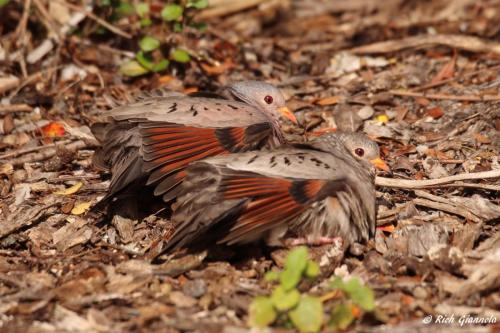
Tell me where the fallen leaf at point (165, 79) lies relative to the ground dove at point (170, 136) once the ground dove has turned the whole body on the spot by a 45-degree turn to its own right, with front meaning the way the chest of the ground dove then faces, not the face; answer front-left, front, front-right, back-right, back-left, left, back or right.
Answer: back-left

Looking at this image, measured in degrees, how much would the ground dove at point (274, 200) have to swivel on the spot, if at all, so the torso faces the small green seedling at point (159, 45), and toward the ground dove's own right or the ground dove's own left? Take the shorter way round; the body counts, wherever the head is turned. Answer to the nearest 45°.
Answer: approximately 90° to the ground dove's own left

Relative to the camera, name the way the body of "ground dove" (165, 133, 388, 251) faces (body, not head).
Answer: to the viewer's right

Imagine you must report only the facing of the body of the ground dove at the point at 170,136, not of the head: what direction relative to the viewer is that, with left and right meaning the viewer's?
facing to the right of the viewer

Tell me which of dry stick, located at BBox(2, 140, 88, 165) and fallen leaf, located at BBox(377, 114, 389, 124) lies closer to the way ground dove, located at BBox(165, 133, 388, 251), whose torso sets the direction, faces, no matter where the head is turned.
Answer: the fallen leaf

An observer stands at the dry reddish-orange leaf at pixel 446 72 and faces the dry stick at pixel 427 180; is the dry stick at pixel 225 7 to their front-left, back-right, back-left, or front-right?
back-right

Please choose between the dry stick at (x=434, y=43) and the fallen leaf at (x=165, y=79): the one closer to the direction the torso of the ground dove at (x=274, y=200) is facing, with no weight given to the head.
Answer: the dry stick

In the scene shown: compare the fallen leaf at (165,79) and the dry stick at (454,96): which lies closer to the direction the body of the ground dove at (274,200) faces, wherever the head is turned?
the dry stick

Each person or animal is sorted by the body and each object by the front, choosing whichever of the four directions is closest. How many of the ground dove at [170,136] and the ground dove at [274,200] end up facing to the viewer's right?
2

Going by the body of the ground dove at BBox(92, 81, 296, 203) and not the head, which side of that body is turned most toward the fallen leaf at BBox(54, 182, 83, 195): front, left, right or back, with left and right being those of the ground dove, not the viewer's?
back
